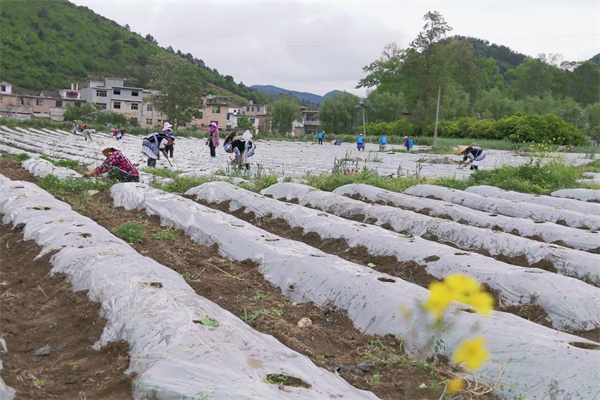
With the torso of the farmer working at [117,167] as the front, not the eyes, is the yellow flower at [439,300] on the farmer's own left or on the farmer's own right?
on the farmer's own left

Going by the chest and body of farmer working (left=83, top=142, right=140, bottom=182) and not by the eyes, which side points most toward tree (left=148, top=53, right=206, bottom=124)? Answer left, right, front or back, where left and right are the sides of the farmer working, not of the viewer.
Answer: right

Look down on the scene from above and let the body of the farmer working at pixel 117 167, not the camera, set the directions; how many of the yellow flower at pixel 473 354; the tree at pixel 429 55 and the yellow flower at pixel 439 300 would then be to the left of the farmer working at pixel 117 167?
2

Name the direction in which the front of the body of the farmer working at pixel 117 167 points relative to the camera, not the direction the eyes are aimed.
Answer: to the viewer's left

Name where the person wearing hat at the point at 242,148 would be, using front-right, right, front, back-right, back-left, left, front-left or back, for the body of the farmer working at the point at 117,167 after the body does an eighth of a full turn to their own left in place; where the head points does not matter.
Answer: back

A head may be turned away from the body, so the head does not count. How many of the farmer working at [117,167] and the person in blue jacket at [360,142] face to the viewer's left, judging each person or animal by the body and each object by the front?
1
